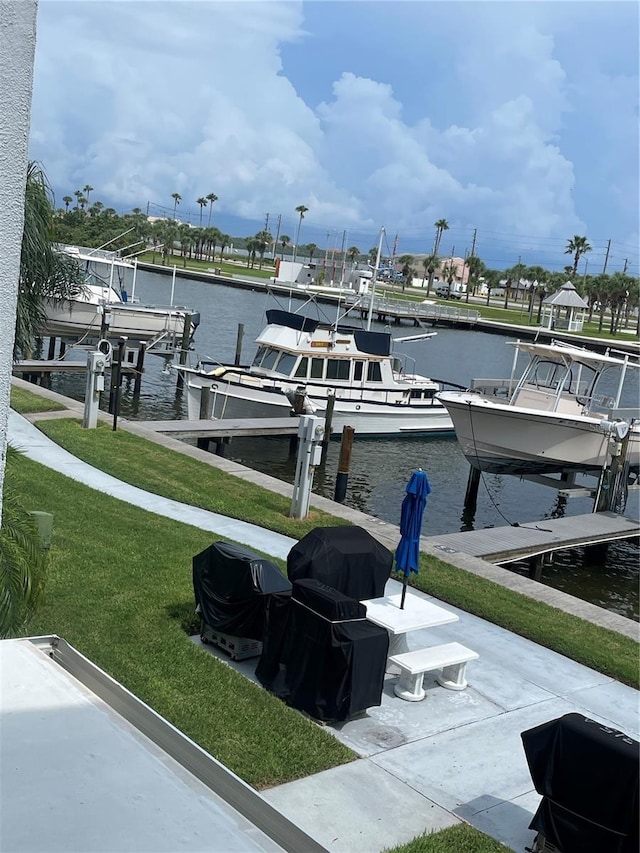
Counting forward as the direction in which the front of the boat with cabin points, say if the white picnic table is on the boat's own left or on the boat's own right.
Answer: on the boat's own left

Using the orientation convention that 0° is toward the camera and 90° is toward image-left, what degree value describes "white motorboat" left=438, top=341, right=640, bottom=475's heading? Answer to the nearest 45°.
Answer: approximately 45°

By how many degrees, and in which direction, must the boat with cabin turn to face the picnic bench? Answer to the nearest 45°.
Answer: approximately 45° to its left

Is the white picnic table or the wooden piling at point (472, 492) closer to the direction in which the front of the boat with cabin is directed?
the white picnic table

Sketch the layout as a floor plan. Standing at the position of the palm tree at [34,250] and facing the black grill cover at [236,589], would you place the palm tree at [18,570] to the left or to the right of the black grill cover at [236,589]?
right

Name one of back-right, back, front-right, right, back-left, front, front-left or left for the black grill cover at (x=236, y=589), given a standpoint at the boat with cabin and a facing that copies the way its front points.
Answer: front-left

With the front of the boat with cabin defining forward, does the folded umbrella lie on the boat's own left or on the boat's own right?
on the boat's own left

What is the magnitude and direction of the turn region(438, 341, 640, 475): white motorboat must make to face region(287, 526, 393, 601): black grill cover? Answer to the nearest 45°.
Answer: approximately 45° to its left

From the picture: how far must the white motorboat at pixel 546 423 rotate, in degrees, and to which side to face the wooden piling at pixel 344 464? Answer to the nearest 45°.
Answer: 0° — it already faces it

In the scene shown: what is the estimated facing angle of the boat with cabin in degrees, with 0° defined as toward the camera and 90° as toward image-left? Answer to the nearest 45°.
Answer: approximately 45°

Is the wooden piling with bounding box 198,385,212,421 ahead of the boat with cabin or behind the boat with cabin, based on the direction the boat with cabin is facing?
ahead
